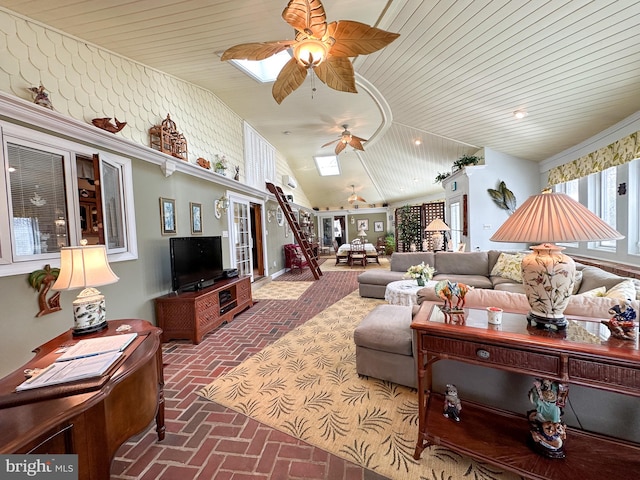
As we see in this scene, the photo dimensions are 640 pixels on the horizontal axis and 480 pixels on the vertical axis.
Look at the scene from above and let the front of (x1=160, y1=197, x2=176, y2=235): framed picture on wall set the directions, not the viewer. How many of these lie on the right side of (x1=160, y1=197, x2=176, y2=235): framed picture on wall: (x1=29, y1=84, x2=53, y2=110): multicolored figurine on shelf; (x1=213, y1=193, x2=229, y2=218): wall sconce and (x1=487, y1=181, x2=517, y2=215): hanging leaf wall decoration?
1

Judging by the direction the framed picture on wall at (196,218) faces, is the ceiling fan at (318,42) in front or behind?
in front

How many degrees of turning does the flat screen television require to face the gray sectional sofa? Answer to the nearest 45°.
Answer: approximately 45° to its left

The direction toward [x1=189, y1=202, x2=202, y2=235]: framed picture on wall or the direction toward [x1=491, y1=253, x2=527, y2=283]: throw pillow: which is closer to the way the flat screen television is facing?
the throw pillow

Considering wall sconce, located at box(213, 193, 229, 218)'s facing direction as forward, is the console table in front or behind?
in front

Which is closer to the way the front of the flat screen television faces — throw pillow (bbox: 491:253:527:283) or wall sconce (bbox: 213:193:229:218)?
the throw pillow

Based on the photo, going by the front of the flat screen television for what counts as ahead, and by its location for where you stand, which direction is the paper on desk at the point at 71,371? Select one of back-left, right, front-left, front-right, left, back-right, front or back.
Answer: front-right

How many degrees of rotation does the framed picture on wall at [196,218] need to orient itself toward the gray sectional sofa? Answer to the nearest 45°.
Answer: approximately 45° to its left

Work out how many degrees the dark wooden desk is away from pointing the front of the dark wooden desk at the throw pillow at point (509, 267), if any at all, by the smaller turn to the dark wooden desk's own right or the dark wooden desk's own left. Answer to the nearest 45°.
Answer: approximately 45° to the dark wooden desk's own left

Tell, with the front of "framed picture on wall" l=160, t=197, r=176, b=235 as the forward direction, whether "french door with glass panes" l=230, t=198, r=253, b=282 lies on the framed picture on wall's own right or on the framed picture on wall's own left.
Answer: on the framed picture on wall's own left

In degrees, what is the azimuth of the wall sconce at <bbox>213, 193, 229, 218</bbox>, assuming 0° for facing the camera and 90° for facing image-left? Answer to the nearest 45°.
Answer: approximately 315°

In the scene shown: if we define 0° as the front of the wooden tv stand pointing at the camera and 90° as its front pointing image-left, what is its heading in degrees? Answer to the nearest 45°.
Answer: approximately 315°
